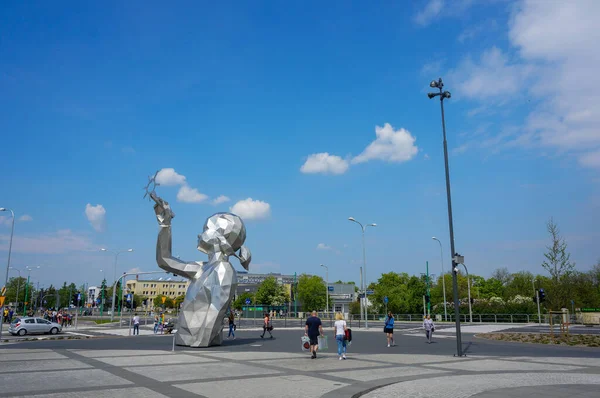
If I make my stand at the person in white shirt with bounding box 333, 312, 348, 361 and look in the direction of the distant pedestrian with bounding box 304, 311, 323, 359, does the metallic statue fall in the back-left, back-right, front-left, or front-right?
front-right

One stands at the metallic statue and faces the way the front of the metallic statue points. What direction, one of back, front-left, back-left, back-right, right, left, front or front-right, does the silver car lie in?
front-right

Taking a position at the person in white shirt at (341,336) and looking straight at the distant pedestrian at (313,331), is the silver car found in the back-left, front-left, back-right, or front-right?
front-right

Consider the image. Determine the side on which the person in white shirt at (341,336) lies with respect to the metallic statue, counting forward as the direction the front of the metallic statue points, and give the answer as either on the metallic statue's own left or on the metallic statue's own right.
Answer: on the metallic statue's own left

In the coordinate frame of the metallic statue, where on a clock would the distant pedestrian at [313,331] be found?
The distant pedestrian is roughly at 8 o'clock from the metallic statue.
